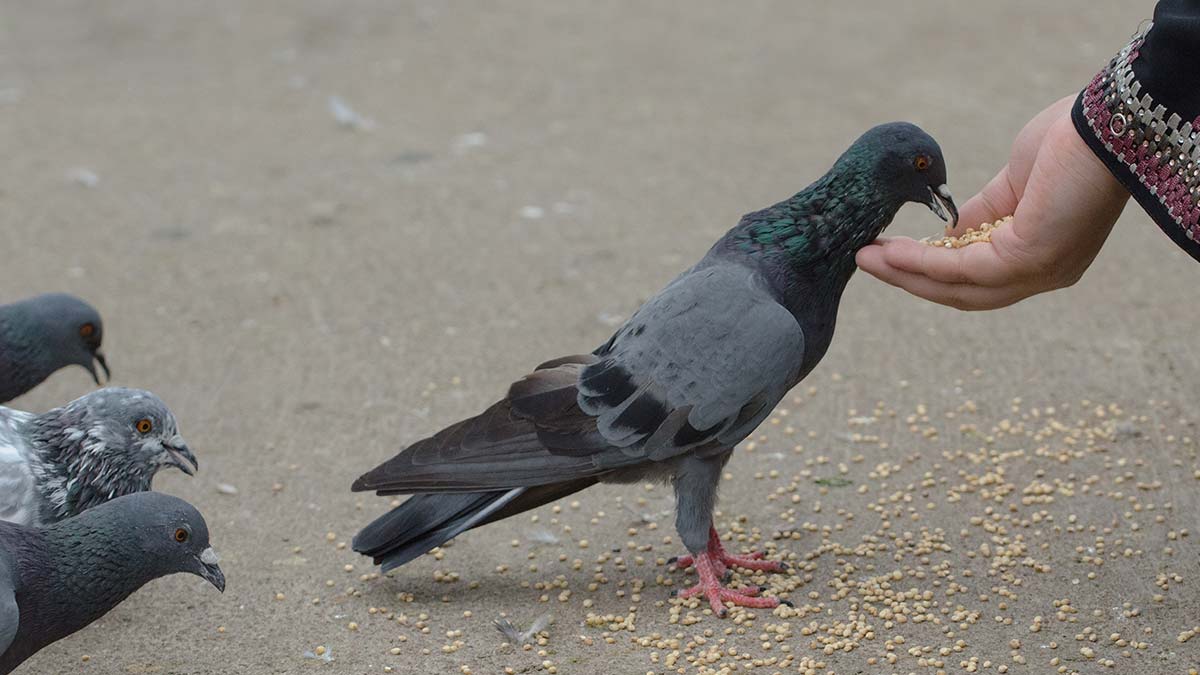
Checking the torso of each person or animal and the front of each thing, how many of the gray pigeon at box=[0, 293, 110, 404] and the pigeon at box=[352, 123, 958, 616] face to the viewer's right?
2

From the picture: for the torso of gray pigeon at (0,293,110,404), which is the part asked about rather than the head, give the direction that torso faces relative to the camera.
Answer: to the viewer's right

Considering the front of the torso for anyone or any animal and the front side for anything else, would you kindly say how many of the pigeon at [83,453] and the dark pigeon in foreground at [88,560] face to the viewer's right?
2

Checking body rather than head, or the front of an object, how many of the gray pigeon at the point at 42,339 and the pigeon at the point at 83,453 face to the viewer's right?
2

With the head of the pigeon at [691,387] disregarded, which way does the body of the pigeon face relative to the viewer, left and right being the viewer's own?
facing to the right of the viewer

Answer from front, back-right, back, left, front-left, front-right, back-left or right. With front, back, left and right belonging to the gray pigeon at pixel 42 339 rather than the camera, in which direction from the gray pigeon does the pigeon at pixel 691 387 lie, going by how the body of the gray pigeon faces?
front-right

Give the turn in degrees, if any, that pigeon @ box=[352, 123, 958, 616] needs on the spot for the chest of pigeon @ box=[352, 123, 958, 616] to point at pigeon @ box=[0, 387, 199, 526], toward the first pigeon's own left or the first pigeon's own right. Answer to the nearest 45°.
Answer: approximately 180°

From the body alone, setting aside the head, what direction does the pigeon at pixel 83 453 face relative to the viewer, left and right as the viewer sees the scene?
facing to the right of the viewer

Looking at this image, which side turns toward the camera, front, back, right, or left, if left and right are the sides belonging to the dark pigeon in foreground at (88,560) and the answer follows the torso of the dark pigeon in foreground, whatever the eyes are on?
right
